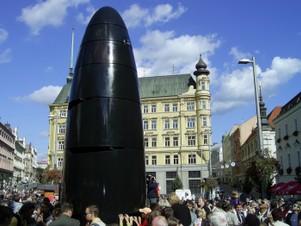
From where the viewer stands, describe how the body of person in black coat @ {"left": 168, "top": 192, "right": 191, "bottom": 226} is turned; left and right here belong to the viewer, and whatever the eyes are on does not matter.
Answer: facing away from the viewer and to the left of the viewer
